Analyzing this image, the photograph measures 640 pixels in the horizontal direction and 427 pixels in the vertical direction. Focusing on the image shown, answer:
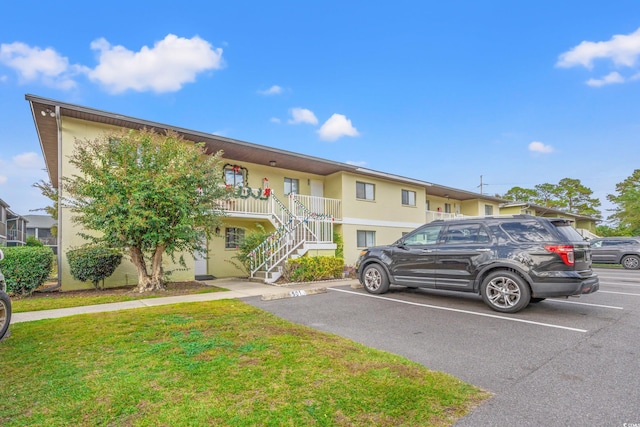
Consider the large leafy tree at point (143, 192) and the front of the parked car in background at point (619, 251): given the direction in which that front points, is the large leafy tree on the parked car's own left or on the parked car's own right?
on the parked car's own left

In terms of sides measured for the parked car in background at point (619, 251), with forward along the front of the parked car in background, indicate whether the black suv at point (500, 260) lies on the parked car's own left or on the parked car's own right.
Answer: on the parked car's own left

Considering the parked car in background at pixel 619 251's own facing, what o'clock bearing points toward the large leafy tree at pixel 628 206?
The large leafy tree is roughly at 3 o'clock from the parked car in background.
